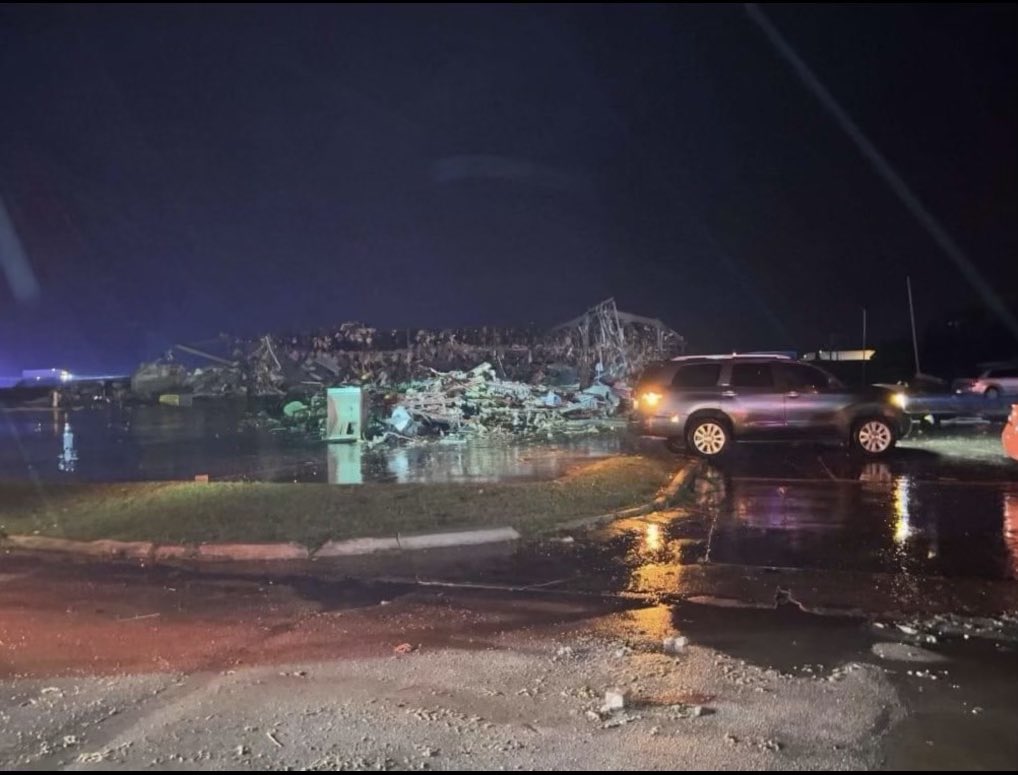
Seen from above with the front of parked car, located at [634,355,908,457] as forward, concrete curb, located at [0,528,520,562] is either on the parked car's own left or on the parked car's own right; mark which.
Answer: on the parked car's own right

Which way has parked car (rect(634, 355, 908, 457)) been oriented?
to the viewer's right

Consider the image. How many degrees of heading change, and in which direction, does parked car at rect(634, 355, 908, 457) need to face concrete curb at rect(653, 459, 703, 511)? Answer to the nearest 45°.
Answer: approximately 90° to its right

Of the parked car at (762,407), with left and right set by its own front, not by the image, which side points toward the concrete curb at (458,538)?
right

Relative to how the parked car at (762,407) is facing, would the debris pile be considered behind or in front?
behind
